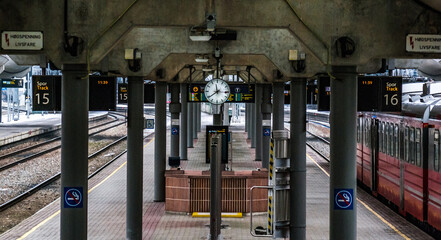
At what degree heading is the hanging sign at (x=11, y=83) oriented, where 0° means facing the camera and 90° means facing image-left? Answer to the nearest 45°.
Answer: approximately 0°

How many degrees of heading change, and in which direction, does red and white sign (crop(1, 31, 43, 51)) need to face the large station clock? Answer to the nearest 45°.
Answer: approximately 135° to its left

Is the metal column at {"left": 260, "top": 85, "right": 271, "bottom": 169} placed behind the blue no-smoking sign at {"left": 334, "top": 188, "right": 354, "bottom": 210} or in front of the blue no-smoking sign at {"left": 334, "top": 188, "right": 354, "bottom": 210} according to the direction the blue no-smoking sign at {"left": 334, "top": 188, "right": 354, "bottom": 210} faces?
behind

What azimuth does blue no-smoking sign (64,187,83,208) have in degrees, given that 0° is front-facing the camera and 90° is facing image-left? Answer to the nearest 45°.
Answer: approximately 0°

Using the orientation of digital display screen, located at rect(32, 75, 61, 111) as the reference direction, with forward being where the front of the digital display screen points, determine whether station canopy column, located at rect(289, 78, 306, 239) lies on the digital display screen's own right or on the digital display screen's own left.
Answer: on the digital display screen's own left

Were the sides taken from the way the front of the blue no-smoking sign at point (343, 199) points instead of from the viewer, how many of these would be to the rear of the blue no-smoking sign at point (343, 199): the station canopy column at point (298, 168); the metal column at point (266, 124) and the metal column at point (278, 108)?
3

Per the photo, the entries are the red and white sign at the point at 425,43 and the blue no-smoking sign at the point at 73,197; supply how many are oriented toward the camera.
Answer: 2
